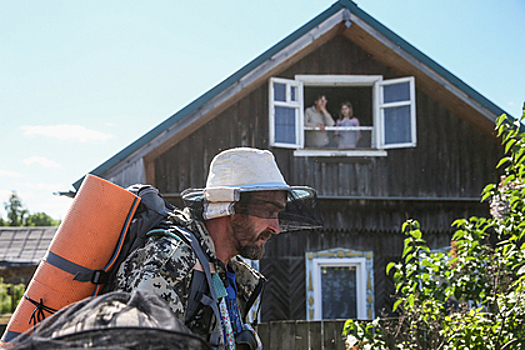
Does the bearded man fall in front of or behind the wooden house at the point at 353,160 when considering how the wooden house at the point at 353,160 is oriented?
in front

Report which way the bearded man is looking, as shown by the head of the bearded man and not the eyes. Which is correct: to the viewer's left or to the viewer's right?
to the viewer's right

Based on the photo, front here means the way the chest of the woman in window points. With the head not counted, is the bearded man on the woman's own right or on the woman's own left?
on the woman's own right

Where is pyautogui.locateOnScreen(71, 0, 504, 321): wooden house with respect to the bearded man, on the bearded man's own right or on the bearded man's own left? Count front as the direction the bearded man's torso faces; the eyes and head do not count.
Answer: on the bearded man's own left

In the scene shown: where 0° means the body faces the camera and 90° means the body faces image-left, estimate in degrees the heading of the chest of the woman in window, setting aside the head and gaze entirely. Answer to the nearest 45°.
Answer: approximately 315°

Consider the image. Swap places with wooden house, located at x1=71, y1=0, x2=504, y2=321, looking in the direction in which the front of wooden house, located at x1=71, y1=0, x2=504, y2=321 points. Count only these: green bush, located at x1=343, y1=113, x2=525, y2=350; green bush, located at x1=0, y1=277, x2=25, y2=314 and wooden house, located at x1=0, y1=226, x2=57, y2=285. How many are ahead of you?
1

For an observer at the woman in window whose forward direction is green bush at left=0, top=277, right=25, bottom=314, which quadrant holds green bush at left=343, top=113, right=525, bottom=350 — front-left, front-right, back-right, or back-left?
back-left

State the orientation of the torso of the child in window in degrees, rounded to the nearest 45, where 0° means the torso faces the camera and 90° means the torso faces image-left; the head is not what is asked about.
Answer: approximately 0°

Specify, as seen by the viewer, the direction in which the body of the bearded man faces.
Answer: to the viewer's right

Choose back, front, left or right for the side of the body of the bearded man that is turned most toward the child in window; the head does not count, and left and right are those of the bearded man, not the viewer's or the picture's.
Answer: left

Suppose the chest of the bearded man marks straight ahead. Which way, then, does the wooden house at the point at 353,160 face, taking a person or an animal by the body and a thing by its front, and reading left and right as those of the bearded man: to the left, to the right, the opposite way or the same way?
to the right
